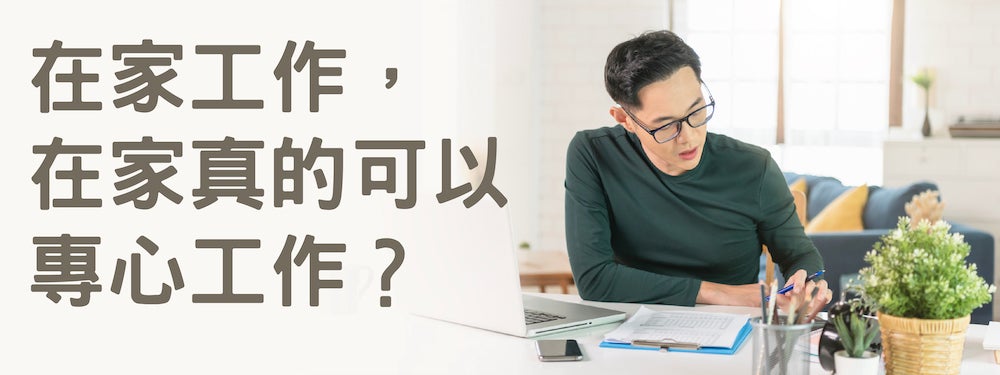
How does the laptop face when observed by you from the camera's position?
facing away from the viewer and to the right of the viewer

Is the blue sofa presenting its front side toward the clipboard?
yes

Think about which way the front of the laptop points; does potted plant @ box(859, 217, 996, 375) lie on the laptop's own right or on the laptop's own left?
on the laptop's own right

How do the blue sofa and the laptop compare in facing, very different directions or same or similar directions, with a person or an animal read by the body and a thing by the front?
very different directions

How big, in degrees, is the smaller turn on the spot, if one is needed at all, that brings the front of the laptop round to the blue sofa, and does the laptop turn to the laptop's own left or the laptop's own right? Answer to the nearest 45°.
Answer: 0° — it already faces it

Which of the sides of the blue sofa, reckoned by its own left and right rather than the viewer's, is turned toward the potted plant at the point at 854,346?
front

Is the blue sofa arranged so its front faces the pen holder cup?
yes

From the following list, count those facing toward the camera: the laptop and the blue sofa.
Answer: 1

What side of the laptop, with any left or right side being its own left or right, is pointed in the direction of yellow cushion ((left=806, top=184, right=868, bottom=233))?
front

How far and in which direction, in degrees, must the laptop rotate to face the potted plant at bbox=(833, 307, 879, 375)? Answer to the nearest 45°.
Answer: approximately 90° to its right

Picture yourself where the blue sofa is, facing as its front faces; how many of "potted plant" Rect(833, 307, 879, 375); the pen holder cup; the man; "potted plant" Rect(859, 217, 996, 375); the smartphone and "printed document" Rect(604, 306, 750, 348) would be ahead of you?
6
